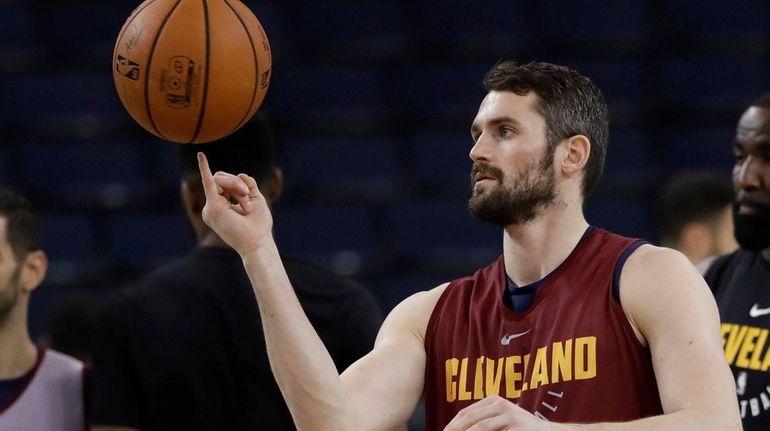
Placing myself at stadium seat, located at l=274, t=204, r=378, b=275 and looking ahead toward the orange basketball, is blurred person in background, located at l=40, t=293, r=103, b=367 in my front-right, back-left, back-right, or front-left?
front-right

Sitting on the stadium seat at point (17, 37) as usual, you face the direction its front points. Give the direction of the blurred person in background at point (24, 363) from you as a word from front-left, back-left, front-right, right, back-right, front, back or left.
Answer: front

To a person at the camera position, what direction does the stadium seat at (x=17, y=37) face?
facing the viewer

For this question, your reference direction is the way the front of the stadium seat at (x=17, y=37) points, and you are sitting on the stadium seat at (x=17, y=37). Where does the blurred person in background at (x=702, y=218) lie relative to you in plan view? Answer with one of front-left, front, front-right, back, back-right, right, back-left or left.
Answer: front-left

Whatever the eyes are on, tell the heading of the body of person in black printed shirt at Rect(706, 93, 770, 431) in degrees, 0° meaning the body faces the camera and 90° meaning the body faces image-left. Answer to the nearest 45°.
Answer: approximately 45°

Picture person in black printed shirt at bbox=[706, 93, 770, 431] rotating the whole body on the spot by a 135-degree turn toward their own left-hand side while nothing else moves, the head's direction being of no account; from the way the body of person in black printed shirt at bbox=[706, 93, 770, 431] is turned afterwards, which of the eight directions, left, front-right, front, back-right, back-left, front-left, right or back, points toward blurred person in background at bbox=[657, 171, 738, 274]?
left

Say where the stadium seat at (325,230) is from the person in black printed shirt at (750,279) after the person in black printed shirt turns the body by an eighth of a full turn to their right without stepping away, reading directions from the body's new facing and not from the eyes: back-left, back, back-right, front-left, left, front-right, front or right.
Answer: front-right

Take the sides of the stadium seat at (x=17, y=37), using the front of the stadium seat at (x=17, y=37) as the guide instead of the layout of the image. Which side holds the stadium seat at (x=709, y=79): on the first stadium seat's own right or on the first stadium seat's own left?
on the first stadium seat's own left
